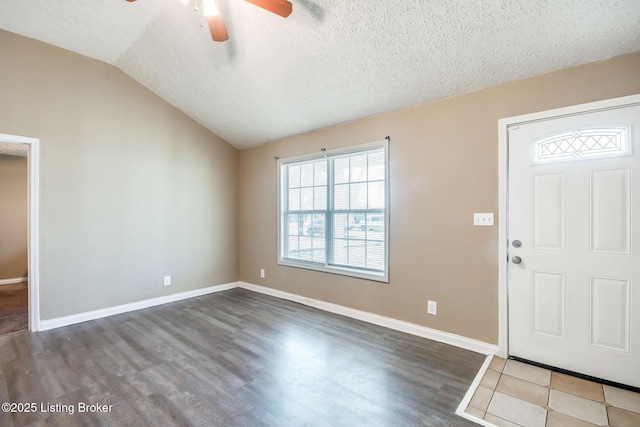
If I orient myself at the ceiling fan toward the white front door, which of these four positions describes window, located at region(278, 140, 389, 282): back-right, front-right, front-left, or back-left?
front-left

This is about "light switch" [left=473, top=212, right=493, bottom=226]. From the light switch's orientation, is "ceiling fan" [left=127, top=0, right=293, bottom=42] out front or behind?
out front

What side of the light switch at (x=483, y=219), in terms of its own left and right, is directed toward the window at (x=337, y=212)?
right

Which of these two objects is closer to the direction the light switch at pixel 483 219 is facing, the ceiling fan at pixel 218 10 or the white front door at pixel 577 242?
the ceiling fan

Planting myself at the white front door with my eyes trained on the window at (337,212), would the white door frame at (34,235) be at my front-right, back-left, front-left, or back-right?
front-left

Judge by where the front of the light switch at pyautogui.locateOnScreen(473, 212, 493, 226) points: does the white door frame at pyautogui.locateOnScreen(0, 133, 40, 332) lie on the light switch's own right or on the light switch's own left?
on the light switch's own right

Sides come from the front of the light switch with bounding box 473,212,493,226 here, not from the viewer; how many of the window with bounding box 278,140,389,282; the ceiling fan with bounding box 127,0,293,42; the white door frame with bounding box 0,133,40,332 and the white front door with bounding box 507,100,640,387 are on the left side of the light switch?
1

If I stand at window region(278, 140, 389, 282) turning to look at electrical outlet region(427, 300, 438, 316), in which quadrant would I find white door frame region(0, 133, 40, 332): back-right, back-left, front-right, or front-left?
back-right

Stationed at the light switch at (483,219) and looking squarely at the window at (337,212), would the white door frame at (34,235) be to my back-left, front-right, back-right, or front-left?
front-left

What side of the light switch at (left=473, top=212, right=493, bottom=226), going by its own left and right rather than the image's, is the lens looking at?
front

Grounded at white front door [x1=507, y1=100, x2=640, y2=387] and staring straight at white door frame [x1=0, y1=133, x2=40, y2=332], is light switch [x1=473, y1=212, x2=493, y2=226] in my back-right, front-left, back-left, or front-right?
front-right

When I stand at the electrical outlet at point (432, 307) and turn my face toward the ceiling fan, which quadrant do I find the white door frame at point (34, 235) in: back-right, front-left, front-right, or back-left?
front-right

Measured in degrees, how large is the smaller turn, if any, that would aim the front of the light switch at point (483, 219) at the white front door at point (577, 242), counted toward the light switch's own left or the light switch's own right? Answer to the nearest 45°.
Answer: approximately 90° to the light switch's own left

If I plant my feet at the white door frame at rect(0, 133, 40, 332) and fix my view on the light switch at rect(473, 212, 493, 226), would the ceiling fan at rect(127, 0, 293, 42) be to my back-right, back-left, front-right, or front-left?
front-right
